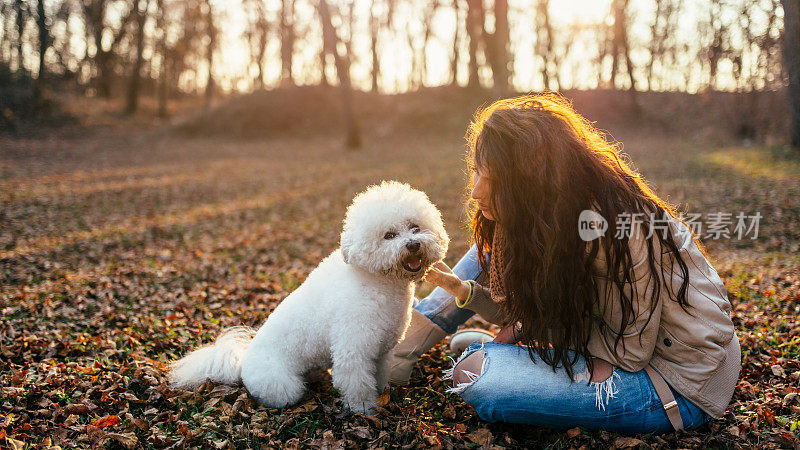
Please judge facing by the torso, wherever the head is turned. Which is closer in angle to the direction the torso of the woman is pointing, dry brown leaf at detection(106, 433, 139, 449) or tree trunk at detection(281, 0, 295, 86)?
the dry brown leaf

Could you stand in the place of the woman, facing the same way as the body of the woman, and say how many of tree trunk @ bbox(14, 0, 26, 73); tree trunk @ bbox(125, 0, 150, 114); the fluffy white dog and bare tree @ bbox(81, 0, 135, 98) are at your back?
0

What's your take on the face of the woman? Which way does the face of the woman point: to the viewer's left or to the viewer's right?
to the viewer's left

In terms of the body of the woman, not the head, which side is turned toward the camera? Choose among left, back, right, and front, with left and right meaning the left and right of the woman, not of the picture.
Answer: left

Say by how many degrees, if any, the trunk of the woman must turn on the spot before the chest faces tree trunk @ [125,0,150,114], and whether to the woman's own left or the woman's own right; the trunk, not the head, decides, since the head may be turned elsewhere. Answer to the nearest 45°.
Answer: approximately 45° to the woman's own right

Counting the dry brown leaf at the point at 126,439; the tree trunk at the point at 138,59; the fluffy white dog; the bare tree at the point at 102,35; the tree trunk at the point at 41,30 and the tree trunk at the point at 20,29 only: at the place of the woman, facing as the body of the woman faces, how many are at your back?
0

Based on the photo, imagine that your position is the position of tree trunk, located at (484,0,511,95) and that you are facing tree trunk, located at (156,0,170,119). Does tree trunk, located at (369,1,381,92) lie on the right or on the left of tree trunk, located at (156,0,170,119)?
right

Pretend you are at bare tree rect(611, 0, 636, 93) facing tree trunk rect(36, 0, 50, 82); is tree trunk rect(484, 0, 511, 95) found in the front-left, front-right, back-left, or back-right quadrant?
front-left

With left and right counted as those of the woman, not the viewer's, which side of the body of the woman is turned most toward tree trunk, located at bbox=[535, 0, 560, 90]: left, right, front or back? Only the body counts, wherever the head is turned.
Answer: right

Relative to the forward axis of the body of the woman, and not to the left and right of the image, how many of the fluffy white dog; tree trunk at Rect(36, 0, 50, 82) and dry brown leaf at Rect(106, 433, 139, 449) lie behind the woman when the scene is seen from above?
0

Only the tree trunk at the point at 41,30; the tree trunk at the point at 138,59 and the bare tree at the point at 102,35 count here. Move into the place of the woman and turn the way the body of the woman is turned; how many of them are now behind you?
0

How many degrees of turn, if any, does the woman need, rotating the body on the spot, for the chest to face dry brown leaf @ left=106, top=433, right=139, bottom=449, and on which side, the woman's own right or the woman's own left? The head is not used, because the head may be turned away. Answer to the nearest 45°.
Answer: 0° — they already face it

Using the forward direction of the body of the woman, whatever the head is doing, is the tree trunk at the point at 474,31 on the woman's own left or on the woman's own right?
on the woman's own right
